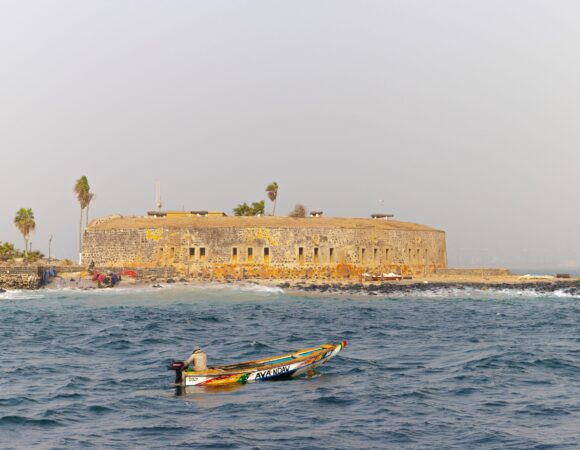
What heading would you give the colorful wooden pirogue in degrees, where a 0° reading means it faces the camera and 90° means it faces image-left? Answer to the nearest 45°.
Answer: approximately 270°
